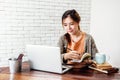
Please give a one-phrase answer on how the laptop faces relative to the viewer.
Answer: facing away from the viewer and to the right of the viewer

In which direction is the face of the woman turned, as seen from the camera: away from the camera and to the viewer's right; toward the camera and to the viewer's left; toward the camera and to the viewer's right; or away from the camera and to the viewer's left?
toward the camera and to the viewer's left

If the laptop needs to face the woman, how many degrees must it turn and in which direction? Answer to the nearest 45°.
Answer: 0° — it already faces them
